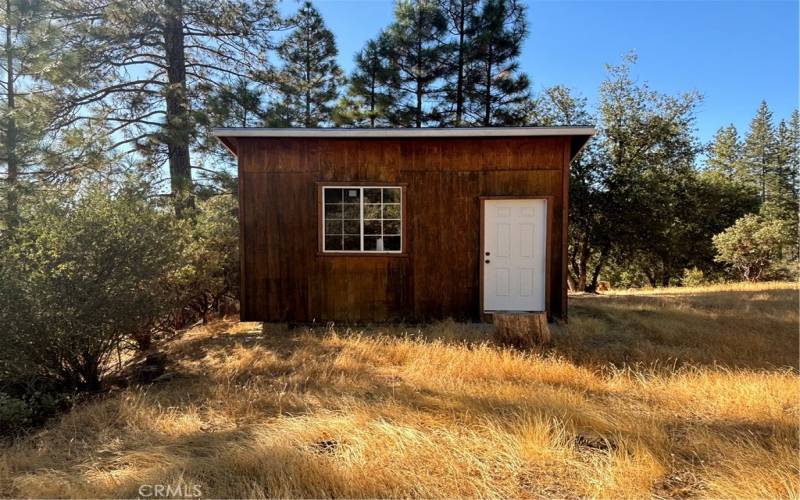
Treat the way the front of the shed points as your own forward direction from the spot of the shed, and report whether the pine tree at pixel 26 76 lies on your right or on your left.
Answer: on your right

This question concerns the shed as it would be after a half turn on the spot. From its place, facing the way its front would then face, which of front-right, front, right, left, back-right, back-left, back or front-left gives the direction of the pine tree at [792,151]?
front-right

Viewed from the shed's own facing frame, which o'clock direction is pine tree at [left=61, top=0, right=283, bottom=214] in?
The pine tree is roughly at 4 o'clock from the shed.

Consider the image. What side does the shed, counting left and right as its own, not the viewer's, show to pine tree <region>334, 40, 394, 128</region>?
back

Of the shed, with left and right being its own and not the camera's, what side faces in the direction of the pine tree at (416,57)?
back

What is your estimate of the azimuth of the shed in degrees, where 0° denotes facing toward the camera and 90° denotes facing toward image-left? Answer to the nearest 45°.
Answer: approximately 0°

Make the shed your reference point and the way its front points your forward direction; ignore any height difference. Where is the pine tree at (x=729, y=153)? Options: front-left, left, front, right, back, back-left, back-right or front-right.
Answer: back-left

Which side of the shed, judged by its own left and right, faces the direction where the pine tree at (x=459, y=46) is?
back

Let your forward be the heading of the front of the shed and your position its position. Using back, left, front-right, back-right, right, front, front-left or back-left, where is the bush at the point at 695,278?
back-left

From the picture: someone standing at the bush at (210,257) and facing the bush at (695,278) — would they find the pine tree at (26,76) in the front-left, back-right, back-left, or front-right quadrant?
back-left
